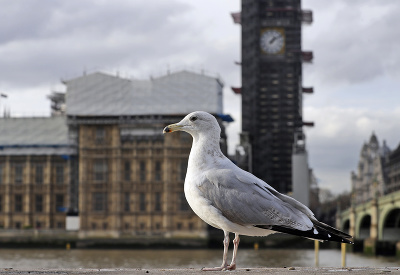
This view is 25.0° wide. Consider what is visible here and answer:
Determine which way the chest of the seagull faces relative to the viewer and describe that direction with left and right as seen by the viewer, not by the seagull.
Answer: facing to the left of the viewer
